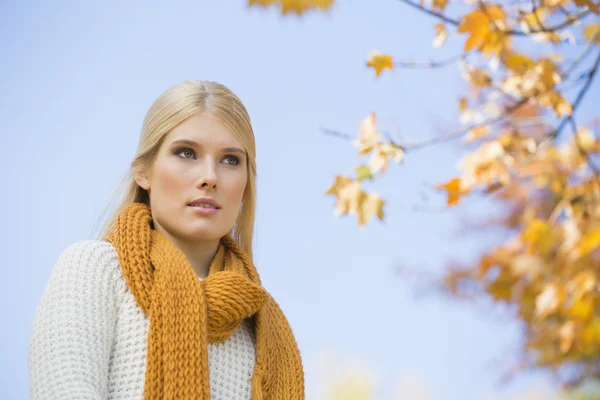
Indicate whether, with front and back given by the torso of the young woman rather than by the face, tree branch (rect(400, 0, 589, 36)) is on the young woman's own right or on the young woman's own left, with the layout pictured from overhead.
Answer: on the young woman's own left

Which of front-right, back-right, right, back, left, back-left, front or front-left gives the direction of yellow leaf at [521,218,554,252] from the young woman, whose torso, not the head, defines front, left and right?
left

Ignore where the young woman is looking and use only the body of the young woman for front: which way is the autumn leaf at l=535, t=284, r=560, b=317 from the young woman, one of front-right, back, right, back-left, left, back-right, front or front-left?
left

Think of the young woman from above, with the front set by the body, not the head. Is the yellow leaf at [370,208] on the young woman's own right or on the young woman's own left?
on the young woman's own left

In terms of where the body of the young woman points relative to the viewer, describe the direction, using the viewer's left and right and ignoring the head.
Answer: facing the viewer and to the right of the viewer

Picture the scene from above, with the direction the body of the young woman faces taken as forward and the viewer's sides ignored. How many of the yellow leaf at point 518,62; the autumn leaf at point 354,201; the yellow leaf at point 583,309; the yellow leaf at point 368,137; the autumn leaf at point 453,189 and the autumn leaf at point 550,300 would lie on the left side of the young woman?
6

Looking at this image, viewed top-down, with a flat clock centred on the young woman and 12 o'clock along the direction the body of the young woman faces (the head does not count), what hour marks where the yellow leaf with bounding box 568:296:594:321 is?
The yellow leaf is roughly at 9 o'clock from the young woman.

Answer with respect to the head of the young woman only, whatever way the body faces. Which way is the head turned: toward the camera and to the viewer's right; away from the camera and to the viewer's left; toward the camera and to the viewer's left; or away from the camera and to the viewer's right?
toward the camera and to the viewer's right

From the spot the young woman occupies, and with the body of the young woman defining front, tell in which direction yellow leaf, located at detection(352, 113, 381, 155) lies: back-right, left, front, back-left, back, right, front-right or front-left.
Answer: left

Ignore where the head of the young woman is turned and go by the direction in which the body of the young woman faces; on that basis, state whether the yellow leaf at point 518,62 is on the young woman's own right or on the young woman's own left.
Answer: on the young woman's own left
